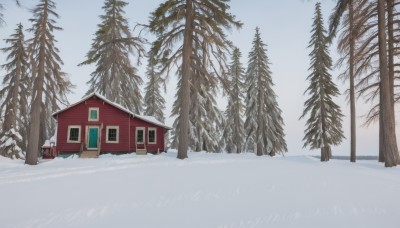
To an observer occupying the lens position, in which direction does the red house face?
facing the viewer

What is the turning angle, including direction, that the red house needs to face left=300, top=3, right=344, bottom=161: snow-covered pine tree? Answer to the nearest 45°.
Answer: approximately 90° to its left

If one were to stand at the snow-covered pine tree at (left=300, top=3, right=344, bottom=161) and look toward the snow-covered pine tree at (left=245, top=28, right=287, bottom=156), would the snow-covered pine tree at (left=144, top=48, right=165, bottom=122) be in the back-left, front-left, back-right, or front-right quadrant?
front-left

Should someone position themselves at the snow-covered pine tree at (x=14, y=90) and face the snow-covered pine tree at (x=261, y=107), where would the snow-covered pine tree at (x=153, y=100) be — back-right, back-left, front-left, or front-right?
front-left

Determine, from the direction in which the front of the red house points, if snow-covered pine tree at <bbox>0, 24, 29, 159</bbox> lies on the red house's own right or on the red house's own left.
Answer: on the red house's own right

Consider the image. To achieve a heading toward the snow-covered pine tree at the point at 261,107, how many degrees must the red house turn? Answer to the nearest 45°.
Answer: approximately 90° to its left
